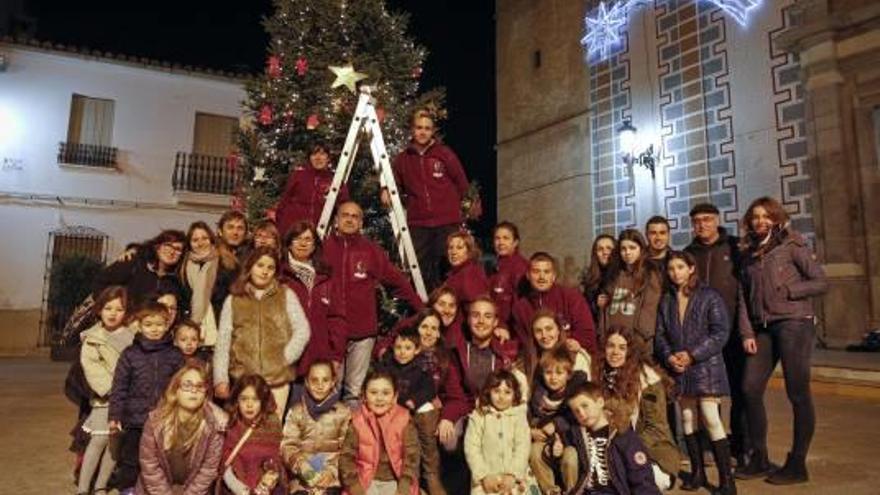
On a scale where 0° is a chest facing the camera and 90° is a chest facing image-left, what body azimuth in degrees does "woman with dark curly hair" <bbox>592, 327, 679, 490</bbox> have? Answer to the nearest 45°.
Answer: approximately 45°

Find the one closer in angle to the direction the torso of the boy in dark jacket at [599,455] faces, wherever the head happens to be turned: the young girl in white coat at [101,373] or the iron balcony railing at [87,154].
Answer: the young girl in white coat

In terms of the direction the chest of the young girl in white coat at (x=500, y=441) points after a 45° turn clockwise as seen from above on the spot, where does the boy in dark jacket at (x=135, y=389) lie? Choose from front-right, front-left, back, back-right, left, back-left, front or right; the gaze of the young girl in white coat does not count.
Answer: front-right

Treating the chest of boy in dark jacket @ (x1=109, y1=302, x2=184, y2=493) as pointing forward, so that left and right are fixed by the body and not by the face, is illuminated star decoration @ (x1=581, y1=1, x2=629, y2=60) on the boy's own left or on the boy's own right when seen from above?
on the boy's own left

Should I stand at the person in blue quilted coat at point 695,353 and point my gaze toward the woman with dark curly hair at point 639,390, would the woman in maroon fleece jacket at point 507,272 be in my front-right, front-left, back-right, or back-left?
front-right

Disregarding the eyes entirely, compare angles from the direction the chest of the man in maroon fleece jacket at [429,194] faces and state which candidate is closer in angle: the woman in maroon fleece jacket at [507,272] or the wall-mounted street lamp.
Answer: the woman in maroon fleece jacket

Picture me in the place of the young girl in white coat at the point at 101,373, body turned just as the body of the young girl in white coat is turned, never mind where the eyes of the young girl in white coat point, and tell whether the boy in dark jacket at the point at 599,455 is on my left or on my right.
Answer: on my left

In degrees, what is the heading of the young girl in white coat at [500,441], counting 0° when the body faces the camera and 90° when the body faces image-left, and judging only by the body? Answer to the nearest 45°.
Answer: approximately 0°

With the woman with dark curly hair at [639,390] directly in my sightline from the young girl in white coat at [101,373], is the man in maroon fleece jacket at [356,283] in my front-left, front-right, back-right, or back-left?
front-left

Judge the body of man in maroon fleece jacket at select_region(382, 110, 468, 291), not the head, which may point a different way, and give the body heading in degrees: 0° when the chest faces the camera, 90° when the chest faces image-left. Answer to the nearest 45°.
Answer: approximately 0°

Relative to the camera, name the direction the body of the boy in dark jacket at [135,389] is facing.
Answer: toward the camera

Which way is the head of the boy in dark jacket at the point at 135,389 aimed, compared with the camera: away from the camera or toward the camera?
toward the camera
